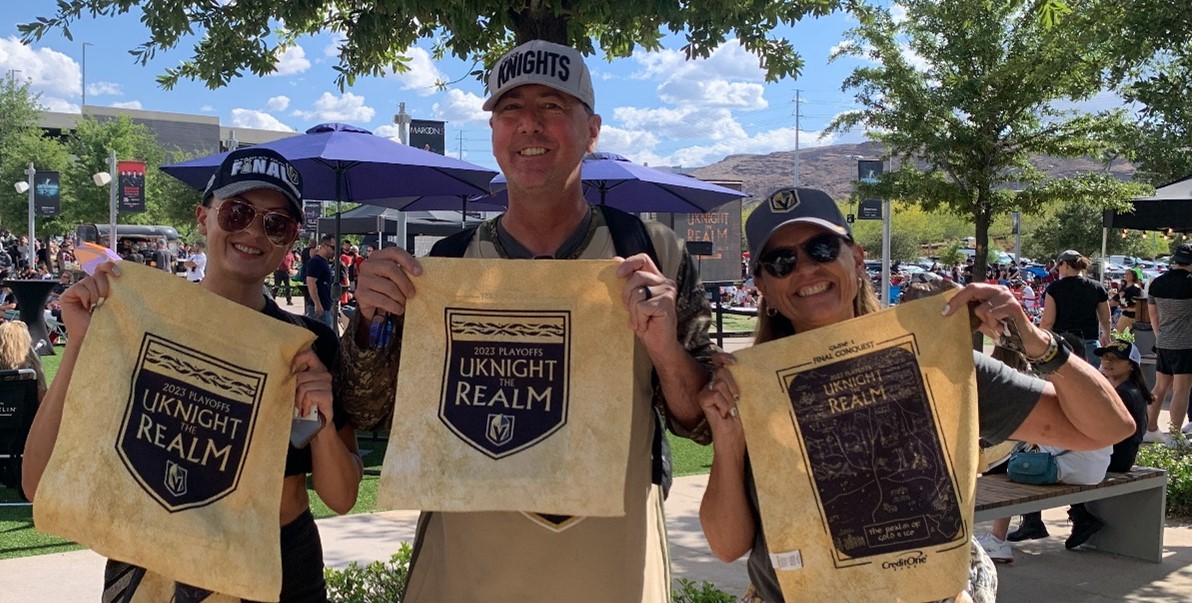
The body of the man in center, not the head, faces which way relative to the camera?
toward the camera

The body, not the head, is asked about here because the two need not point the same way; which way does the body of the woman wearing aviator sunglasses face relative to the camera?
toward the camera

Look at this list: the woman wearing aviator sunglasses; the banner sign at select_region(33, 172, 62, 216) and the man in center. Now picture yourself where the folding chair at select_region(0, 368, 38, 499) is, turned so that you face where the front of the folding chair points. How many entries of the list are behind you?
2

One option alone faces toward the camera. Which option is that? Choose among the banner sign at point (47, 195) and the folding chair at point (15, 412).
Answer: the banner sign

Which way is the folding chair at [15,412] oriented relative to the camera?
away from the camera

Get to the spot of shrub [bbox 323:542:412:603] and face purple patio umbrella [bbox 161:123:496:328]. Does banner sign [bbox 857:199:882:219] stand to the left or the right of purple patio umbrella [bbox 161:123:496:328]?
right

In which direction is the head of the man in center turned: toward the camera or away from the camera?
toward the camera

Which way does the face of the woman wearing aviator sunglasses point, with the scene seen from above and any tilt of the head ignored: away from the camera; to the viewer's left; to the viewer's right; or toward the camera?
toward the camera

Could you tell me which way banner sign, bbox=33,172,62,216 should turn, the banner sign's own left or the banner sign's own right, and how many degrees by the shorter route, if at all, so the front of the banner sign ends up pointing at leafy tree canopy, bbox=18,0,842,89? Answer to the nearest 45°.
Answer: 0° — it already faces it

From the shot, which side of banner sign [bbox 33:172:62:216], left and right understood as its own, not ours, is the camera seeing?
front

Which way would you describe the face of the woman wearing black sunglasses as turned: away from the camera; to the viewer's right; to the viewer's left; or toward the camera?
toward the camera

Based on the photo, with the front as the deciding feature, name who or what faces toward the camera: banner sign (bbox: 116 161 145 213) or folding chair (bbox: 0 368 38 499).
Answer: the banner sign

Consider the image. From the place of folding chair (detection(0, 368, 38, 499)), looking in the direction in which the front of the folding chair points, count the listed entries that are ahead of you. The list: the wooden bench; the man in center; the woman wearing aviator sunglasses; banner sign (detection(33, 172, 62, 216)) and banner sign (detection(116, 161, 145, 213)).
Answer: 2

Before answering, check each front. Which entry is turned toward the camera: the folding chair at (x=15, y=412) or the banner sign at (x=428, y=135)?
the banner sign

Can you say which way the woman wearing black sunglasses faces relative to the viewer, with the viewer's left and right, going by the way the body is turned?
facing the viewer
